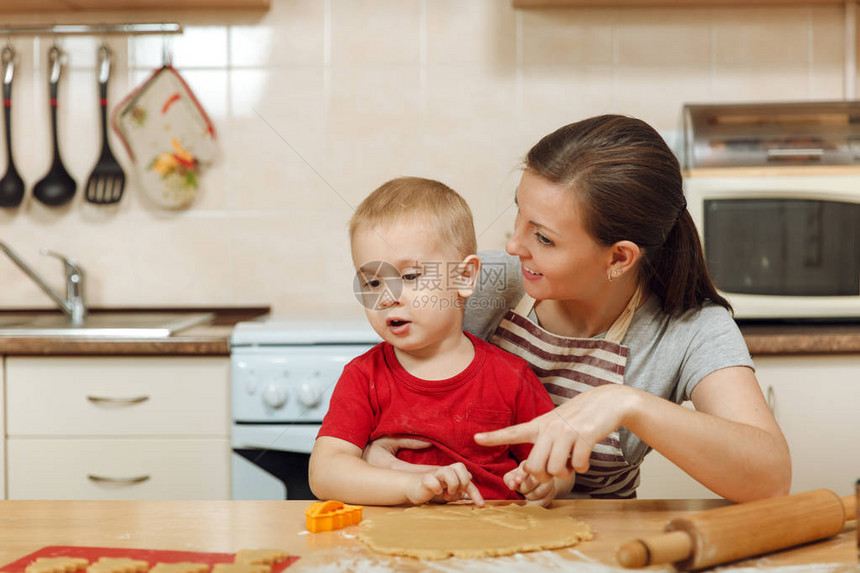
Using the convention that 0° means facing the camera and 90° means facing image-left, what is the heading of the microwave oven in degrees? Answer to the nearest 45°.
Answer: approximately 0°

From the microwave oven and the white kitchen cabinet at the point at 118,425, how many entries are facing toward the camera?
2

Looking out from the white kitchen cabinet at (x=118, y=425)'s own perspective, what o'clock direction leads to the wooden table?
The wooden table is roughly at 12 o'clock from the white kitchen cabinet.

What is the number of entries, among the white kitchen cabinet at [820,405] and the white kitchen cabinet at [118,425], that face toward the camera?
2

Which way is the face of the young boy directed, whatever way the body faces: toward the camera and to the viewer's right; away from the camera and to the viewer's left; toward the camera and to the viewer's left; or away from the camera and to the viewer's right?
toward the camera and to the viewer's left
